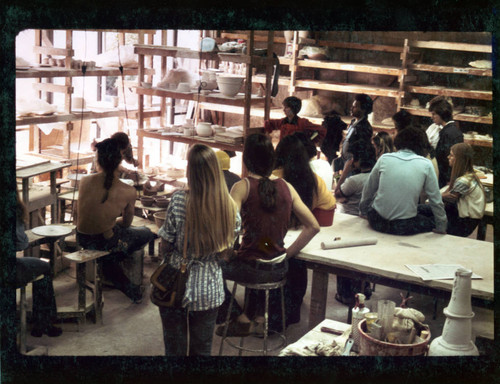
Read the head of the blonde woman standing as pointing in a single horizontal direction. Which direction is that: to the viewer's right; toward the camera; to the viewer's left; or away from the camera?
away from the camera

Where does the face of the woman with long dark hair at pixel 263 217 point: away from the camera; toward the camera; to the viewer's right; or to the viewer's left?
away from the camera

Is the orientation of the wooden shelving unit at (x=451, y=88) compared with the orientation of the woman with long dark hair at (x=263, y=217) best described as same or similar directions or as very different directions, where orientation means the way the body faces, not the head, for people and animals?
very different directions

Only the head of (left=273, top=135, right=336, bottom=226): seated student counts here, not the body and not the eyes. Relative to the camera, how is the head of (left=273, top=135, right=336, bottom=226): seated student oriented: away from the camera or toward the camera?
away from the camera

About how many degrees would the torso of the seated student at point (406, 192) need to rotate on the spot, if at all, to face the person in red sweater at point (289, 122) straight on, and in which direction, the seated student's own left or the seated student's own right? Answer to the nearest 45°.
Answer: approximately 45° to the seated student's own left

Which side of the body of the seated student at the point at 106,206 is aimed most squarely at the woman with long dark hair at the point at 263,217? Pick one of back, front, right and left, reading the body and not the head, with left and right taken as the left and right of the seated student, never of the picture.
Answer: right

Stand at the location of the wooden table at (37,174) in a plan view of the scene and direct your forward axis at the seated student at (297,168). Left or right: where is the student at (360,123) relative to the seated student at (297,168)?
left

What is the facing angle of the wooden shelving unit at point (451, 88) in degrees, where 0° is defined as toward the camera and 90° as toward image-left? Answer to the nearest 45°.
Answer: approximately 0°

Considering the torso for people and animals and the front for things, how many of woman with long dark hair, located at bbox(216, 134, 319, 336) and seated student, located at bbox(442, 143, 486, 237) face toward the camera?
0

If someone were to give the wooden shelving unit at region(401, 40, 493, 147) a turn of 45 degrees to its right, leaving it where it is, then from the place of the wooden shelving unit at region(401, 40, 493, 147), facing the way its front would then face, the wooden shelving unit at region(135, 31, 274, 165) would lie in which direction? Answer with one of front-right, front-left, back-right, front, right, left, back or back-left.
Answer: front

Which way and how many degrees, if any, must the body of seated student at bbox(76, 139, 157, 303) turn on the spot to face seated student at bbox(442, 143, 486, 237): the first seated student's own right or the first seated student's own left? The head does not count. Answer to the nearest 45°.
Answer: approximately 45° to the first seated student's own right

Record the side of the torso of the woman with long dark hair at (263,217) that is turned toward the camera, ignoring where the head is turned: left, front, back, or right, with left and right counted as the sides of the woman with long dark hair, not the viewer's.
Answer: back
